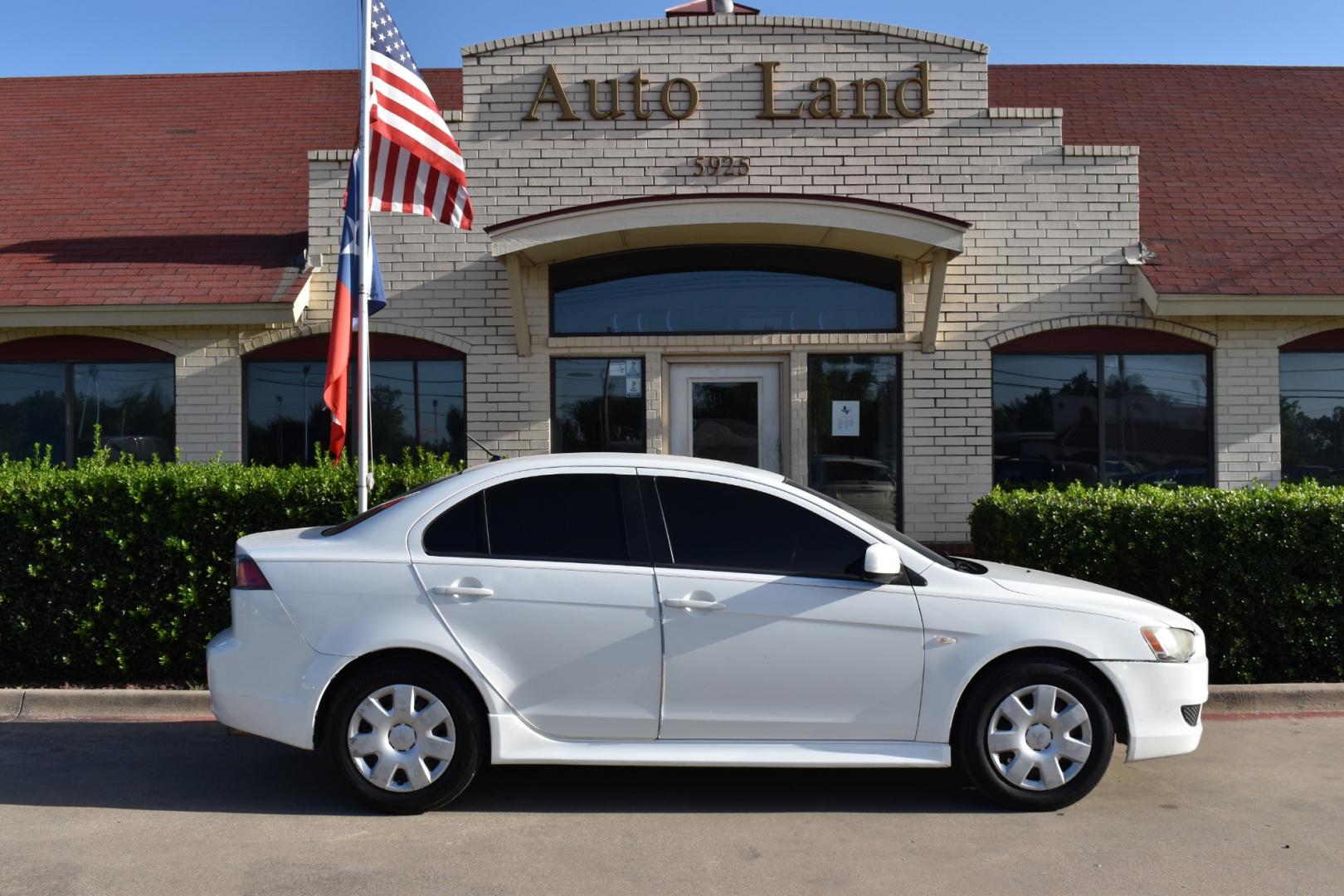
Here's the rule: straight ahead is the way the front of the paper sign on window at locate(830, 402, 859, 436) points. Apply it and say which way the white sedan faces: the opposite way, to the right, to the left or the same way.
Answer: to the left

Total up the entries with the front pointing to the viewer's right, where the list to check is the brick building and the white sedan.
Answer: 1

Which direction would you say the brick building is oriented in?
toward the camera

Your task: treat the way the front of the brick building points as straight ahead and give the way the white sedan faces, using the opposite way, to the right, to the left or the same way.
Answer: to the left

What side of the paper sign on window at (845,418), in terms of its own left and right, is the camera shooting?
front

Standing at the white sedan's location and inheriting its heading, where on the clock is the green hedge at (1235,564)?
The green hedge is roughly at 11 o'clock from the white sedan.

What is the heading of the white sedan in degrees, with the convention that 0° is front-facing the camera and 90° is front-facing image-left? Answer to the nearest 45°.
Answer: approximately 270°

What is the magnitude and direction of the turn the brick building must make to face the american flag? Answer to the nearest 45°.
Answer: approximately 45° to its right

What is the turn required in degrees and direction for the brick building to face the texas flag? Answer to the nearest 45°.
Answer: approximately 45° to its right

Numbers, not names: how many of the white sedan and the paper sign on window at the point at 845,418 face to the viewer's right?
1

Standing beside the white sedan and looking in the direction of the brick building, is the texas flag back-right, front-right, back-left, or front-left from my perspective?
front-left

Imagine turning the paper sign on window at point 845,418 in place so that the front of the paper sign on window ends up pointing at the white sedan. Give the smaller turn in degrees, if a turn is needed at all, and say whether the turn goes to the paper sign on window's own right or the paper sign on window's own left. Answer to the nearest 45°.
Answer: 0° — it already faces it
